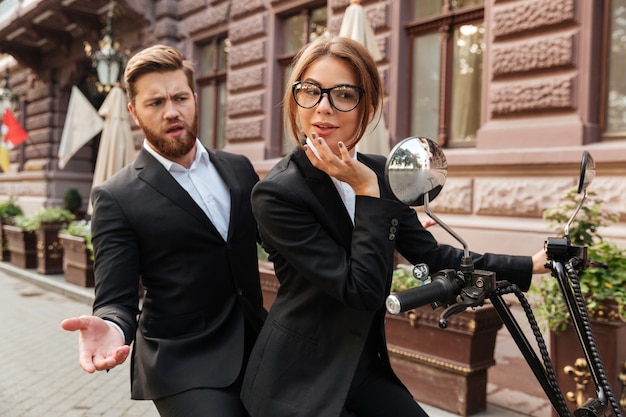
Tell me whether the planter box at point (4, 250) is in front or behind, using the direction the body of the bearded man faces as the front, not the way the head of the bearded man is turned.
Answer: behind

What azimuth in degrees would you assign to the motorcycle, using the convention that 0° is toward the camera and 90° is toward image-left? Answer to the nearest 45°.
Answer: approximately 315°

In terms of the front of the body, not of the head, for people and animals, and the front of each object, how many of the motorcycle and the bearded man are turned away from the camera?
0

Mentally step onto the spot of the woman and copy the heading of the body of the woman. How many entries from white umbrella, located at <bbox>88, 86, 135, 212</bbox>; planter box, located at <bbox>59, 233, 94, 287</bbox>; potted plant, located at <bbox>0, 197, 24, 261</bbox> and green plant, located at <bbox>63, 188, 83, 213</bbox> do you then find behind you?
4

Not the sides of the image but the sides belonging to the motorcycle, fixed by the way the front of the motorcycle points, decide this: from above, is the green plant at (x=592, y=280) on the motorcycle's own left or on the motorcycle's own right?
on the motorcycle's own left

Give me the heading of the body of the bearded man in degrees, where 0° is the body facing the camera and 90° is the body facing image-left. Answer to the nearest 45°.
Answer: approximately 315°

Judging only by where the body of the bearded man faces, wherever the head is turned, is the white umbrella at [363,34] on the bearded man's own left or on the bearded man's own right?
on the bearded man's own left

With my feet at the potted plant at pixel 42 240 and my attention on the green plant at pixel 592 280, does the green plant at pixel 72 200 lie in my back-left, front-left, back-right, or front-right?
back-left

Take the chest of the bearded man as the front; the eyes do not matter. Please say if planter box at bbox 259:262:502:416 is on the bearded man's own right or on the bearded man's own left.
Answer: on the bearded man's own left

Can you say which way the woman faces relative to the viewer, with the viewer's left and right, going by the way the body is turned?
facing the viewer and to the right of the viewer

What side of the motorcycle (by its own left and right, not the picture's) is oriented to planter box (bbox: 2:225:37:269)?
back

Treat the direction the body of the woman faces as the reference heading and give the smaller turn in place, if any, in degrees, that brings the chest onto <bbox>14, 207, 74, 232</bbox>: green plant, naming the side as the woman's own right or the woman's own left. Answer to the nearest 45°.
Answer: approximately 180°

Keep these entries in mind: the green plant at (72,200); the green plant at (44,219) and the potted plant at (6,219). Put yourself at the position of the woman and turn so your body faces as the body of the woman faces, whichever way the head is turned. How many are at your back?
3

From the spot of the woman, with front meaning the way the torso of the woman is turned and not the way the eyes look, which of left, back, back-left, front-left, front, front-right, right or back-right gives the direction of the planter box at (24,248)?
back

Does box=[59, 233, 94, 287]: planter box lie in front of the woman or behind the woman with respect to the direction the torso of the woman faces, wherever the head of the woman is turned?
behind
